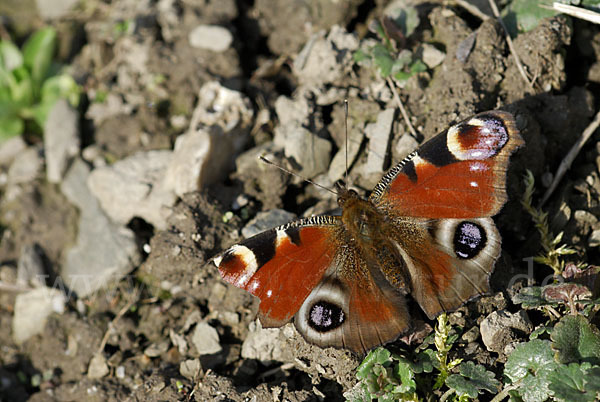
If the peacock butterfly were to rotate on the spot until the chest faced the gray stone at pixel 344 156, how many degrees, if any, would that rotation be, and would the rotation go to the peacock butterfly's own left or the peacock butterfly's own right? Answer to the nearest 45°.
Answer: approximately 45° to the peacock butterfly's own right

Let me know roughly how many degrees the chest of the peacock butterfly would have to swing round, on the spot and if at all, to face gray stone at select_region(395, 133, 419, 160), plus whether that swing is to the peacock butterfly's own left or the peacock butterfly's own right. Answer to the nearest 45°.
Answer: approximately 45° to the peacock butterfly's own right

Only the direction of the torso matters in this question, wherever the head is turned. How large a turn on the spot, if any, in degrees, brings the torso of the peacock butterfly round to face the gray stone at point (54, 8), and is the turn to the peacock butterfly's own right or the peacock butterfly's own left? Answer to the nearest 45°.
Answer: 0° — it already faces it

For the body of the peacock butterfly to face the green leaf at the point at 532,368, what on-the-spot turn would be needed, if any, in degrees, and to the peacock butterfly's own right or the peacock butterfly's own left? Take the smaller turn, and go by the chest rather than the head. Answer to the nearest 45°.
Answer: approximately 180°

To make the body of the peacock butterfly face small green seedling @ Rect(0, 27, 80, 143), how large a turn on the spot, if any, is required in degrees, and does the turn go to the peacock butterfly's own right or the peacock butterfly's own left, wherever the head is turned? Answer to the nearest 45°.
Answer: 0° — it already faces it

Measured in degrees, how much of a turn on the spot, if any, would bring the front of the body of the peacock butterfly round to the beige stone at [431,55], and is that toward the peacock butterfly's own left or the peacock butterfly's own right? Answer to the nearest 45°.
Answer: approximately 45° to the peacock butterfly's own right

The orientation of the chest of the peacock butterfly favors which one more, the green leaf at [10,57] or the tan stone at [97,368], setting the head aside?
the green leaf

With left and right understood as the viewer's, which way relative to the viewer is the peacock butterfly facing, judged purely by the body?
facing away from the viewer and to the left of the viewer

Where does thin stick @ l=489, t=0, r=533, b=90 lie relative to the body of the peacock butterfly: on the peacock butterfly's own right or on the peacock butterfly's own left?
on the peacock butterfly's own right
